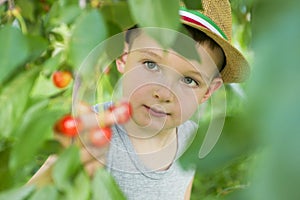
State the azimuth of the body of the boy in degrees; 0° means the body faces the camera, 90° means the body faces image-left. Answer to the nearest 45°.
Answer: approximately 0°
